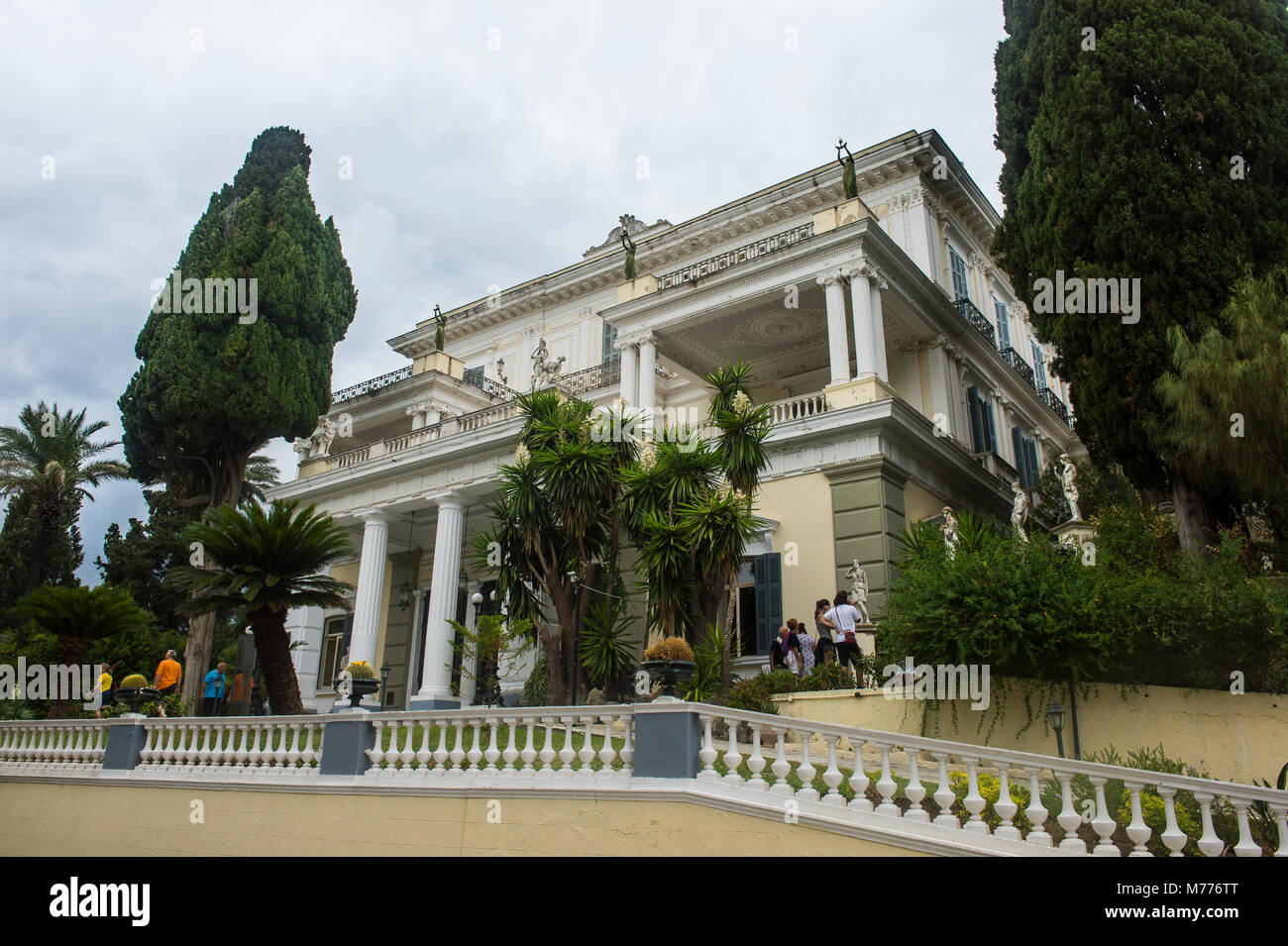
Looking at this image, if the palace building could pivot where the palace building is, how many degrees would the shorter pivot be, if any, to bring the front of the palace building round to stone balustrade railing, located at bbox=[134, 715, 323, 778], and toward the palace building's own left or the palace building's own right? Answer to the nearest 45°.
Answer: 0° — it already faces it

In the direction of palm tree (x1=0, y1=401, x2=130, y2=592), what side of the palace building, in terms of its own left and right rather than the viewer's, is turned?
right

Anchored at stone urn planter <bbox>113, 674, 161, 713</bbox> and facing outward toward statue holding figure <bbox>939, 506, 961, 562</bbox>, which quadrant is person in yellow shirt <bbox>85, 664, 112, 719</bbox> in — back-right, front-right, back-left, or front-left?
back-left

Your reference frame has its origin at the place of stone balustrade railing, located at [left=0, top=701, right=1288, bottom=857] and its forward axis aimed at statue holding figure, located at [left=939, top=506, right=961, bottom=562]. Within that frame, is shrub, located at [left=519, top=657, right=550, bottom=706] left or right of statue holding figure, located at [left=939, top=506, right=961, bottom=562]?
left

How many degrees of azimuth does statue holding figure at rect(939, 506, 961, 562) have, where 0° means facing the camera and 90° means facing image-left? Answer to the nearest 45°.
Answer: approximately 45°

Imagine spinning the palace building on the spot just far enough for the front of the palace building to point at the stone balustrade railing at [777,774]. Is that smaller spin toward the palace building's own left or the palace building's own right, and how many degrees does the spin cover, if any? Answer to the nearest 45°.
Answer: approximately 45° to the palace building's own left

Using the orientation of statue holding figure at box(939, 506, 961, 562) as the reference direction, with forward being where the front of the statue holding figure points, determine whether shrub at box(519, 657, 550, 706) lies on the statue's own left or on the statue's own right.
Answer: on the statue's own right
